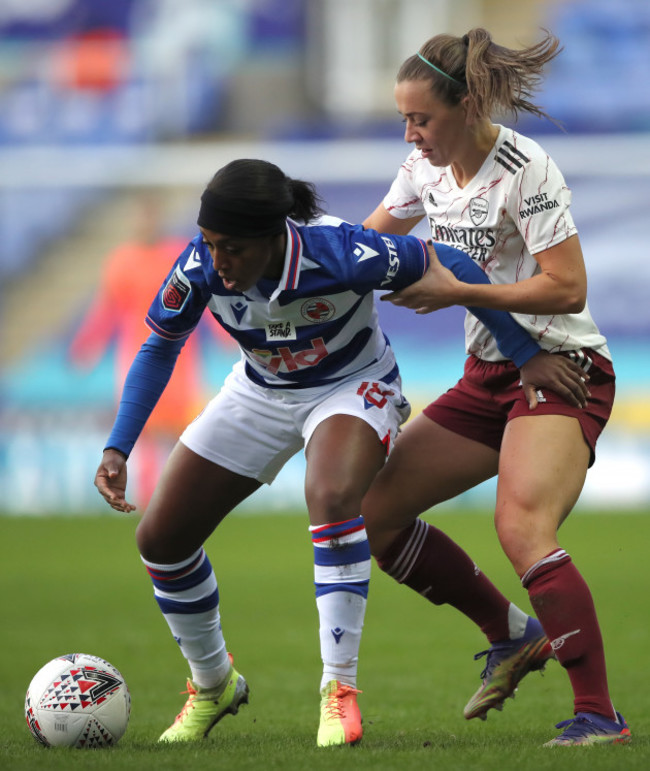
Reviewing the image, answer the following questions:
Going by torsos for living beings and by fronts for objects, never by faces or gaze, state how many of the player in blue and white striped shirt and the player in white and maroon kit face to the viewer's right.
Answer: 0

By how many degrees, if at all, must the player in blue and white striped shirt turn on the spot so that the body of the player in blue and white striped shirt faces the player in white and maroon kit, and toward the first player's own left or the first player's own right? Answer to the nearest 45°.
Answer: approximately 135° to the first player's own left

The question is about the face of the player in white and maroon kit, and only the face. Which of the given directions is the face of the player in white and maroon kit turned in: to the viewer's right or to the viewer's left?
to the viewer's left

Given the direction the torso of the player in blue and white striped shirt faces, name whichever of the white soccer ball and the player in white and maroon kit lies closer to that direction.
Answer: the white soccer ball

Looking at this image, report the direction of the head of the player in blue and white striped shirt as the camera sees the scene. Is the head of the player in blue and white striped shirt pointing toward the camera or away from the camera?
toward the camera

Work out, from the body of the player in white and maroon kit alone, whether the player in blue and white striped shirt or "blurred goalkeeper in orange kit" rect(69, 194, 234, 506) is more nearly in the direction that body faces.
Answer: the player in blue and white striped shirt

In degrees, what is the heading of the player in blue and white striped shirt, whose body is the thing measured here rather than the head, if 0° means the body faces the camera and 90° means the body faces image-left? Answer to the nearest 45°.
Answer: approximately 45°

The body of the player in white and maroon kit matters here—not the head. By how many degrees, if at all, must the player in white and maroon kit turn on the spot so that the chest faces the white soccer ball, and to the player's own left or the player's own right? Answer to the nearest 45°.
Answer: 0° — they already face it

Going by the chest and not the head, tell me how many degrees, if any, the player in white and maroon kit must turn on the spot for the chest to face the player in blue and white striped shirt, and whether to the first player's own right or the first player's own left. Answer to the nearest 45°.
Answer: approximately 45° to the first player's own right

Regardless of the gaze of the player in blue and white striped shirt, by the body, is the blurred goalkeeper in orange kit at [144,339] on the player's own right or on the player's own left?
on the player's own right

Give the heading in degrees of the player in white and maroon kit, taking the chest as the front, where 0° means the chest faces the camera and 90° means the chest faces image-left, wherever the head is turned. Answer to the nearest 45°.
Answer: approximately 45°

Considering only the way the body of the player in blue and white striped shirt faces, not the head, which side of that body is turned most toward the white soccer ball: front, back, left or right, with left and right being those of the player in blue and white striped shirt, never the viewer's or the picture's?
front

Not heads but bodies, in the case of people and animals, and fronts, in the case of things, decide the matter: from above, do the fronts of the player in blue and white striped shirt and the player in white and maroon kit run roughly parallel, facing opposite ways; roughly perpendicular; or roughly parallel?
roughly parallel

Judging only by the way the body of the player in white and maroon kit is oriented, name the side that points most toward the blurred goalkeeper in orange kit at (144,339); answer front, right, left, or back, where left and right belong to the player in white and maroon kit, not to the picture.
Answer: right
